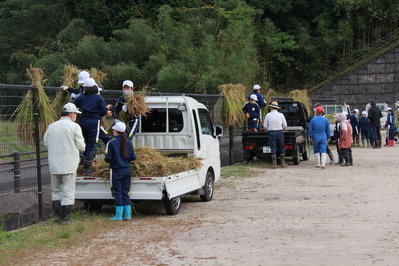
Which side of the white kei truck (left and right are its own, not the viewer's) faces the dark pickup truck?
front

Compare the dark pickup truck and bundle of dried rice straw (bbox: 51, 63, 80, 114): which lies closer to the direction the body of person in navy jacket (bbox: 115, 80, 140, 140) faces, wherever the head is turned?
the bundle of dried rice straw

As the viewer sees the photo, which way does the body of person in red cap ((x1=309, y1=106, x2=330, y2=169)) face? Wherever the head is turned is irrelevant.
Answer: away from the camera

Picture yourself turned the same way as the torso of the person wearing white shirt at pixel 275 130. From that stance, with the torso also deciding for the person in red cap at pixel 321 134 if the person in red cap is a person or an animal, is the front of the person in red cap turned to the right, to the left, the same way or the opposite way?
the same way

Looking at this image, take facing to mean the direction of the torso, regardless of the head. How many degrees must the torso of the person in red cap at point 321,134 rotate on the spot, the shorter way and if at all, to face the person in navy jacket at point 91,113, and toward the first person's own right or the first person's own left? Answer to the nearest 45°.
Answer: approximately 135° to the first person's own left

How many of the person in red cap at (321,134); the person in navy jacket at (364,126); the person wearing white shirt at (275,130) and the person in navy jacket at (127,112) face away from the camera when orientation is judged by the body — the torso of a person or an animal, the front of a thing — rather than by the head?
3

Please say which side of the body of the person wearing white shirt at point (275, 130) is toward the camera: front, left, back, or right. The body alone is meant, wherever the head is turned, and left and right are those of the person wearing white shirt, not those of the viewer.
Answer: back

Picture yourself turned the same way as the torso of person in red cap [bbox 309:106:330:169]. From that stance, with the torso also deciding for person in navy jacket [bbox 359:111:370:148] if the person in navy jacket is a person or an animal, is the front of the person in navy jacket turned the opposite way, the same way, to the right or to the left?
the same way

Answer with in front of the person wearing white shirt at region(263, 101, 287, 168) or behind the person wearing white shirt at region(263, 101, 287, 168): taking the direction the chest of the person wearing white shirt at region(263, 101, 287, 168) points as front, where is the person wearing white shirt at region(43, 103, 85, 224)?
behind

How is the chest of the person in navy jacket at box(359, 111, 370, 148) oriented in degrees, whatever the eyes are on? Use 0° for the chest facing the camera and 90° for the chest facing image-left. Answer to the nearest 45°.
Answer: approximately 180°
